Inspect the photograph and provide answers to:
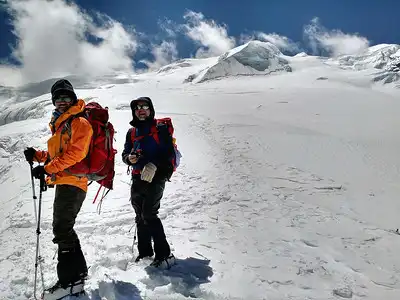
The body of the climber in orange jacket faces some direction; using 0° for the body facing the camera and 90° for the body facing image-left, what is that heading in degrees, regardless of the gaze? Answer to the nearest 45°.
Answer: approximately 45°
